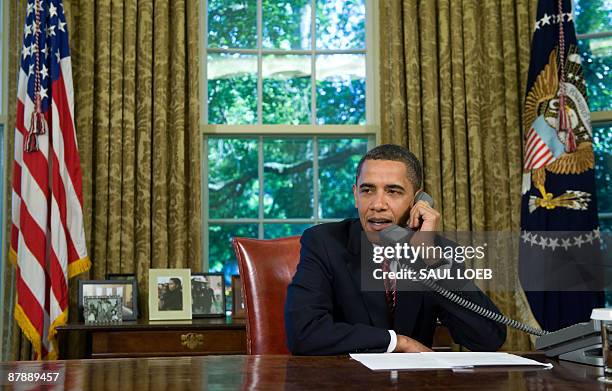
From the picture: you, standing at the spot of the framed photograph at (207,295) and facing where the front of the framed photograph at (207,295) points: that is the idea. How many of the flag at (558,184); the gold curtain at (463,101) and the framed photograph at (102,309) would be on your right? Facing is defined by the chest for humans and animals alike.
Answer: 1

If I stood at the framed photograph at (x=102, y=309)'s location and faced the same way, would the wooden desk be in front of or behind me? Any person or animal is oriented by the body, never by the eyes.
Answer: in front

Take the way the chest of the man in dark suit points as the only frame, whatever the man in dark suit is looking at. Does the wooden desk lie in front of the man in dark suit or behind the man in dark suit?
in front

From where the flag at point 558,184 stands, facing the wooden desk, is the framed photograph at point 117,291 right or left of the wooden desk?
right

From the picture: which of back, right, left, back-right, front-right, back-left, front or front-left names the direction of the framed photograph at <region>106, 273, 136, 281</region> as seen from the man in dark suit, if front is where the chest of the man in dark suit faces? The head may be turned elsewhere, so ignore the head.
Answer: back-right

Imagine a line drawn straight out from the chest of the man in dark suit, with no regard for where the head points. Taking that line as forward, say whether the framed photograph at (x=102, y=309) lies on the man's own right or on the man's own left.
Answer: on the man's own right
